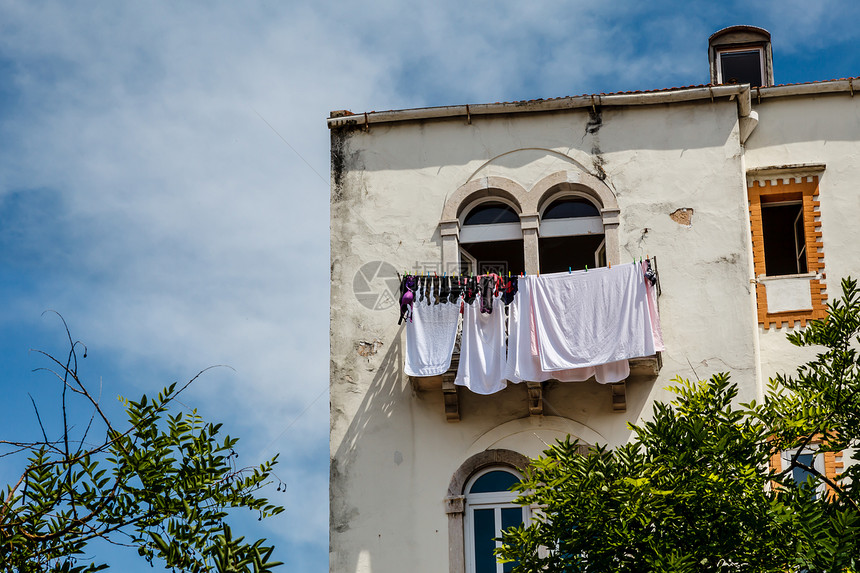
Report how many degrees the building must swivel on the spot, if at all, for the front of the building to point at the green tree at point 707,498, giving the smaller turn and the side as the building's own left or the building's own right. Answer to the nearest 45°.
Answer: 0° — it already faces it

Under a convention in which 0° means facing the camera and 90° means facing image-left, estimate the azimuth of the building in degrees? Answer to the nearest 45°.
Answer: approximately 0°
